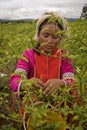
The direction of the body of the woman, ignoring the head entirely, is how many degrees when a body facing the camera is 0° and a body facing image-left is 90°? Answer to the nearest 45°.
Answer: approximately 0°
